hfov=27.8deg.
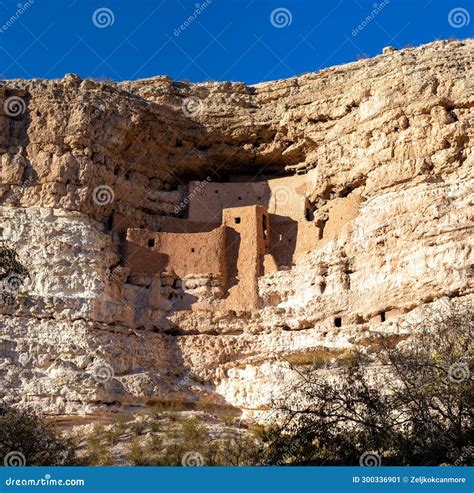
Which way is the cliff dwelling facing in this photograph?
toward the camera

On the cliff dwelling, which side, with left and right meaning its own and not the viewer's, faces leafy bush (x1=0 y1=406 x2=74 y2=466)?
front
